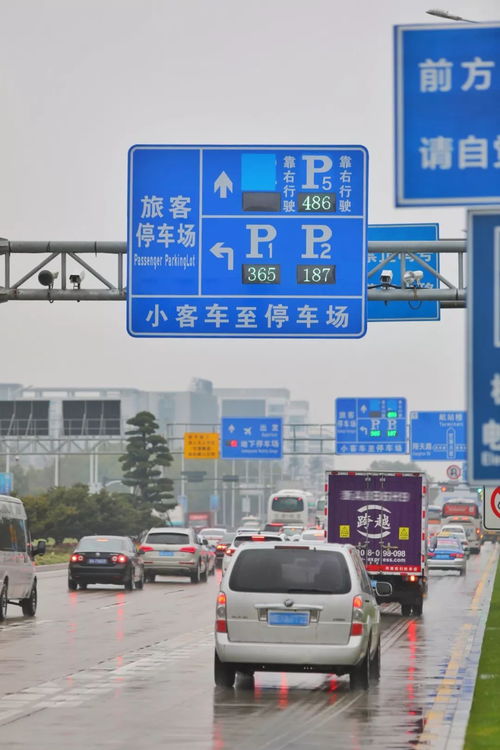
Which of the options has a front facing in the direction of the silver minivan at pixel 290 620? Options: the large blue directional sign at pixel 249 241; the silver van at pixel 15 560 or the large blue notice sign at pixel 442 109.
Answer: the large blue directional sign at pixel 249 241

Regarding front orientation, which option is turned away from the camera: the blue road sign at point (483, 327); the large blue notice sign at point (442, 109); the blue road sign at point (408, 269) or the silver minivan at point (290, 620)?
the silver minivan

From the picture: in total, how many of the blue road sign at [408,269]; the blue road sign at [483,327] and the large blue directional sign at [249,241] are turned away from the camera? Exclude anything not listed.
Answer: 0

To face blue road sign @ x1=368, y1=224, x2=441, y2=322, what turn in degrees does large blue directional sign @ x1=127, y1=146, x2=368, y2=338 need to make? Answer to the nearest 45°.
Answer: approximately 135° to its left

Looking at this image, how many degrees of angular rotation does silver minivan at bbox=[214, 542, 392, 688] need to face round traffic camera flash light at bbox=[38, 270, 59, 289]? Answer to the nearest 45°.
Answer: approximately 45° to its left

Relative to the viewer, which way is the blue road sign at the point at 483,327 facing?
toward the camera

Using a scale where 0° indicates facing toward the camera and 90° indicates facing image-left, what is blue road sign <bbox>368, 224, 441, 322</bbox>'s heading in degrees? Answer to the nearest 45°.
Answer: approximately 0°

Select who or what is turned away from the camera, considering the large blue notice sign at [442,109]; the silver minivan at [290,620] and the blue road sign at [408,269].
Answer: the silver minivan

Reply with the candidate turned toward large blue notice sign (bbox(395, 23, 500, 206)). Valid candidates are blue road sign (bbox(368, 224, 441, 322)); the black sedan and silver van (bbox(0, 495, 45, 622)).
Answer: the blue road sign

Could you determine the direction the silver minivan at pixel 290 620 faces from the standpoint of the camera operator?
facing away from the viewer

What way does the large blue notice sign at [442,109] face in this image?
toward the camera

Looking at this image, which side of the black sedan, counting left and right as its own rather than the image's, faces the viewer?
back

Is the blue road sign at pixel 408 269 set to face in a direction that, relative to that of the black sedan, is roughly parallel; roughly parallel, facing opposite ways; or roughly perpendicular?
roughly parallel, facing opposite ways

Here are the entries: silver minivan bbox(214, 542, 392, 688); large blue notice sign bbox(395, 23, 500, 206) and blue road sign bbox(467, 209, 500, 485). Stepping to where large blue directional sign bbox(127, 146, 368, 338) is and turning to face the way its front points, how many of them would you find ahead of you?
3

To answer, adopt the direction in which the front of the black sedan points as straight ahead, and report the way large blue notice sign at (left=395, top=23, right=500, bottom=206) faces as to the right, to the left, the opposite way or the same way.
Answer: the opposite way

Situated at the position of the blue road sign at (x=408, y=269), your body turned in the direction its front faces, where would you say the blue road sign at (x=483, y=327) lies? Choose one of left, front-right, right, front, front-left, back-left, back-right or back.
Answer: front
